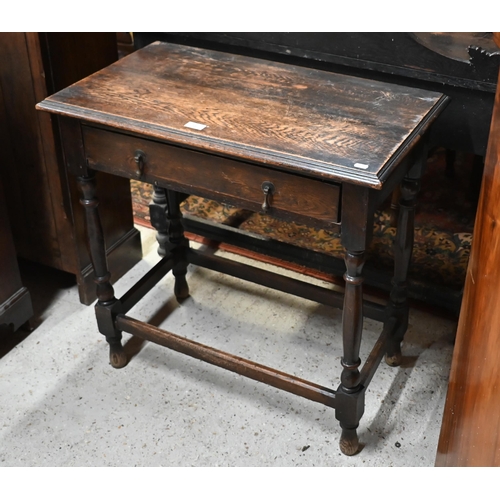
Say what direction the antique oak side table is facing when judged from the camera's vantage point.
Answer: facing the viewer and to the left of the viewer

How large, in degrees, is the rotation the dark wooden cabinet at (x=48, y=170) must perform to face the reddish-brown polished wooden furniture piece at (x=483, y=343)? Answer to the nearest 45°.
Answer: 0° — it already faces it

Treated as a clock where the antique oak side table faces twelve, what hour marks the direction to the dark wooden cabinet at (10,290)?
The dark wooden cabinet is roughly at 2 o'clock from the antique oak side table.

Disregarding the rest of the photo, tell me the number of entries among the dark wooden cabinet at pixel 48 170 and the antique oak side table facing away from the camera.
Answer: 0

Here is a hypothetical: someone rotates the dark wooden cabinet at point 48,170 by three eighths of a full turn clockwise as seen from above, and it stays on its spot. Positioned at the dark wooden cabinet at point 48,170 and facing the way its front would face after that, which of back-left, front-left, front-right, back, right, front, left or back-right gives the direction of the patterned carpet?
back

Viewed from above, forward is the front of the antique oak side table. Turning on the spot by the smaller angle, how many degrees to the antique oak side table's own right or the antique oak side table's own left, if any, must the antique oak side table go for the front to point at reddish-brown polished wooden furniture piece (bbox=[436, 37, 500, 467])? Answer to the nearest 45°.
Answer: approximately 45° to the antique oak side table's own left

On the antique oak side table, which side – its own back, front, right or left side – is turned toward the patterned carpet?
back
